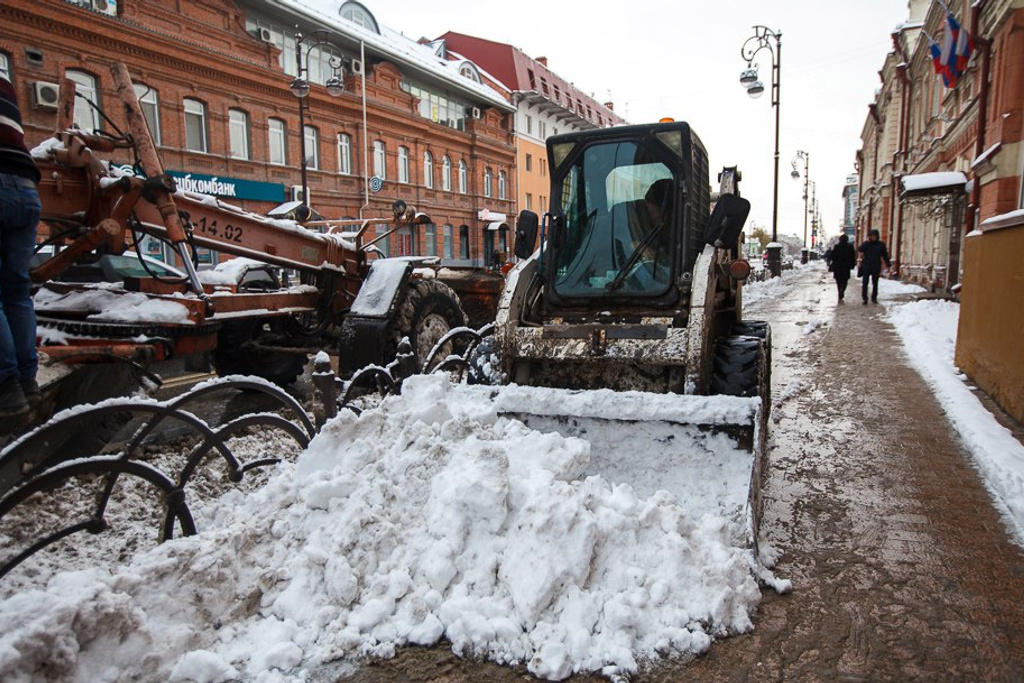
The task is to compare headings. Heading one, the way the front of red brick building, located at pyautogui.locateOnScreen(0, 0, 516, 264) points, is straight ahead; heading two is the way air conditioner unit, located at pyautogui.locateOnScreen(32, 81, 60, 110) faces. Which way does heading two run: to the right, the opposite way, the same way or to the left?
the same way

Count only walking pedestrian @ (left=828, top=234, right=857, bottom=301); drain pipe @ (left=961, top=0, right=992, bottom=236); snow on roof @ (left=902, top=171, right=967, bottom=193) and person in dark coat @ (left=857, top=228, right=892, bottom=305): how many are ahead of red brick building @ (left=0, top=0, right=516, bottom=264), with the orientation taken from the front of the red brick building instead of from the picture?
4

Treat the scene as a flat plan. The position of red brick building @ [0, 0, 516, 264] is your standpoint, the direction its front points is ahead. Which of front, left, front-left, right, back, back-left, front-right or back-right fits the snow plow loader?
front-right

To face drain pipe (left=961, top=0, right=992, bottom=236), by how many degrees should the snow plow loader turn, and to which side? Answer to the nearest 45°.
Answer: approximately 135° to its left

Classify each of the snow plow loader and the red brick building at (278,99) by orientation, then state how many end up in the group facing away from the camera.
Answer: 0

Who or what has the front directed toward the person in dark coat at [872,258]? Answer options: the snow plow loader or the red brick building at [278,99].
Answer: the red brick building

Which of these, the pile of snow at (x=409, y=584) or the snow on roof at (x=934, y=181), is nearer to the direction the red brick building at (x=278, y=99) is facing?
the snow on roof

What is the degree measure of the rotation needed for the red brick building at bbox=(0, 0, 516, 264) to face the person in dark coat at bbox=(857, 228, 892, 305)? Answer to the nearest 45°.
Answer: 0° — it already faces them

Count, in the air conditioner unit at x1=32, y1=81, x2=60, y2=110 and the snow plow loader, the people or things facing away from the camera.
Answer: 0

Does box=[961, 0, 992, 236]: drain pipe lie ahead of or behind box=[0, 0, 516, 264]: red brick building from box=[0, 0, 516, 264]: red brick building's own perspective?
ahead

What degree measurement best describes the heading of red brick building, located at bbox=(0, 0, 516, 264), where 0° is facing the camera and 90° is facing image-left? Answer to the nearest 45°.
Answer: approximately 315°

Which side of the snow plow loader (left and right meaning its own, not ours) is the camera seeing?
front

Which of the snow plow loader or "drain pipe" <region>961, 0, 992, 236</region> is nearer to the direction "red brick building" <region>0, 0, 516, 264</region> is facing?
the drain pipe

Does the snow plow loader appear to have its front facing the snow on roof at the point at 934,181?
no

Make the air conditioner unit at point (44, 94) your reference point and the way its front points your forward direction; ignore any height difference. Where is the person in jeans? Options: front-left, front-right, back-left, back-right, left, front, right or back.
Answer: front-right

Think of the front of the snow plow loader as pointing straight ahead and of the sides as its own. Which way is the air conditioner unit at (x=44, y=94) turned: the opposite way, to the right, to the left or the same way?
to the left

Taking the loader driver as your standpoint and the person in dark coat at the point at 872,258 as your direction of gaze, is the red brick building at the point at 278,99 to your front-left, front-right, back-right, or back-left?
front-left
